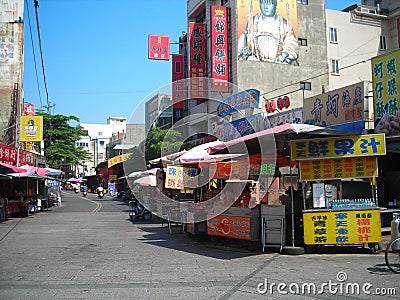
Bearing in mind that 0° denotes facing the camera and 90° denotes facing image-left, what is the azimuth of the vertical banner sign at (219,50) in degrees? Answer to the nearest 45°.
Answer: approximately 0°

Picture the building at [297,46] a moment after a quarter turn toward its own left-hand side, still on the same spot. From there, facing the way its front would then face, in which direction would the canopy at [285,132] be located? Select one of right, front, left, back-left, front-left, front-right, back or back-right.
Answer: front-right

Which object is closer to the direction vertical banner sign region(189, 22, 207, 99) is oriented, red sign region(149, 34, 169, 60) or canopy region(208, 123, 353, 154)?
the canopy

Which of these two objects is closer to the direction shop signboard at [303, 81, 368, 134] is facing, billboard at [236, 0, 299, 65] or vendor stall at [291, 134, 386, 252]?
the vendor stall

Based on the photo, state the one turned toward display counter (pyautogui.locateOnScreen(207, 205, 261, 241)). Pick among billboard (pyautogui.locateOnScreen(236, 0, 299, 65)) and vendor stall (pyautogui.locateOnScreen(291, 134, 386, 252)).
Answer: the billboard

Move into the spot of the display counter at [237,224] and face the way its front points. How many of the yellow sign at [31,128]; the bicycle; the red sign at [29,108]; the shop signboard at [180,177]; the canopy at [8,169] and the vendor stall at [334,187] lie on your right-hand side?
4

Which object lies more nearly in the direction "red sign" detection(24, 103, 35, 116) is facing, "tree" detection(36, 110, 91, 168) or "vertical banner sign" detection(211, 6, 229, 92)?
the vertical banner sign

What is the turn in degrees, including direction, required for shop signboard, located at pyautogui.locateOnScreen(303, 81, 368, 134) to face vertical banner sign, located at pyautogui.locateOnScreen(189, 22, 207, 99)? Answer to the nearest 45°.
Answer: approximately 90° to its right

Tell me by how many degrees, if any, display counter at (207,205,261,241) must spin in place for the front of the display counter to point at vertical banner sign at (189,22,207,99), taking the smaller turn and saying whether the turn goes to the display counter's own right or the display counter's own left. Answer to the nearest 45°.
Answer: approximately 135° to the display counter's own right
